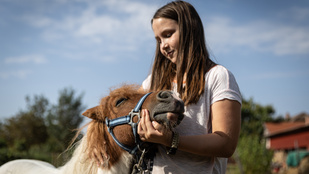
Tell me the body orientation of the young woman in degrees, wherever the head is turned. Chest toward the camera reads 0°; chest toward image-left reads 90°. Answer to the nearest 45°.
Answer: approximately 45°

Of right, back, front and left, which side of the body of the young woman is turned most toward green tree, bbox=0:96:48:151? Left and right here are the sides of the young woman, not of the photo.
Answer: right

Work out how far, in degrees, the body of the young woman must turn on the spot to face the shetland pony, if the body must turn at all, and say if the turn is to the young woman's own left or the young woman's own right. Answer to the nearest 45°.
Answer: approximately 45° to the young woman's own right

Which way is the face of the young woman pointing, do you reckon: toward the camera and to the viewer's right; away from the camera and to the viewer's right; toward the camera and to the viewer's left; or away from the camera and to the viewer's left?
toward the camera and to the viewer's left

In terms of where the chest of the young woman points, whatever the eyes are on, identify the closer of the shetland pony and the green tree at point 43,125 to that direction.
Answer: the shetland pony

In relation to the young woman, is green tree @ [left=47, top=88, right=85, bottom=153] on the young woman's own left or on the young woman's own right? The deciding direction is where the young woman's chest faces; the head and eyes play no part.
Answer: on the young woman's own right

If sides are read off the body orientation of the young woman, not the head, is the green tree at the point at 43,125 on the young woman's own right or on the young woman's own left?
on the young woman's own right
